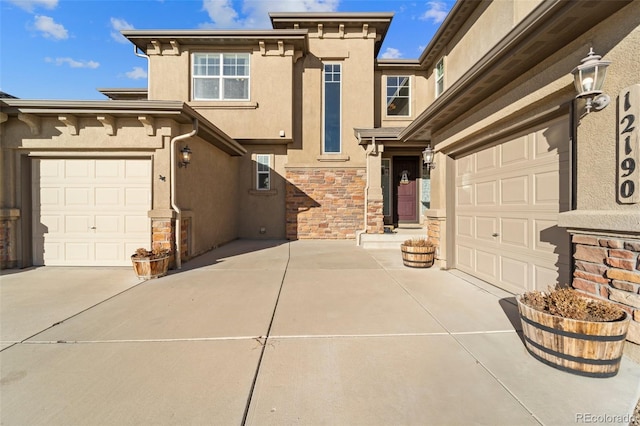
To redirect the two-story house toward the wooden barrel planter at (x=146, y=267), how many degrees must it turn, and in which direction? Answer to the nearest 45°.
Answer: approximately 90° to its right

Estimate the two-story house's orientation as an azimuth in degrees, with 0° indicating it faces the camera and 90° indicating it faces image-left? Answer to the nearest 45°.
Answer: approximately 0°

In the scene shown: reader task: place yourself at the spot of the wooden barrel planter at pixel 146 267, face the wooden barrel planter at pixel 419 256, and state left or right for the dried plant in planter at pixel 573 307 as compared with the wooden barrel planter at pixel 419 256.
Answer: right

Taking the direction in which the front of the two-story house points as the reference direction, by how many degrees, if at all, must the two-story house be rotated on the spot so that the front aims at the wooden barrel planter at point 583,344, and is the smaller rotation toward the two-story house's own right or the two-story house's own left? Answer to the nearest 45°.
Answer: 0° — it already faces it

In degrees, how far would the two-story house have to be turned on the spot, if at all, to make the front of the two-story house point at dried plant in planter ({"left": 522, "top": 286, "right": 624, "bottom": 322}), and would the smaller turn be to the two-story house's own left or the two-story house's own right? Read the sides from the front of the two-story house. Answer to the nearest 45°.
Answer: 0° — it already faces it
